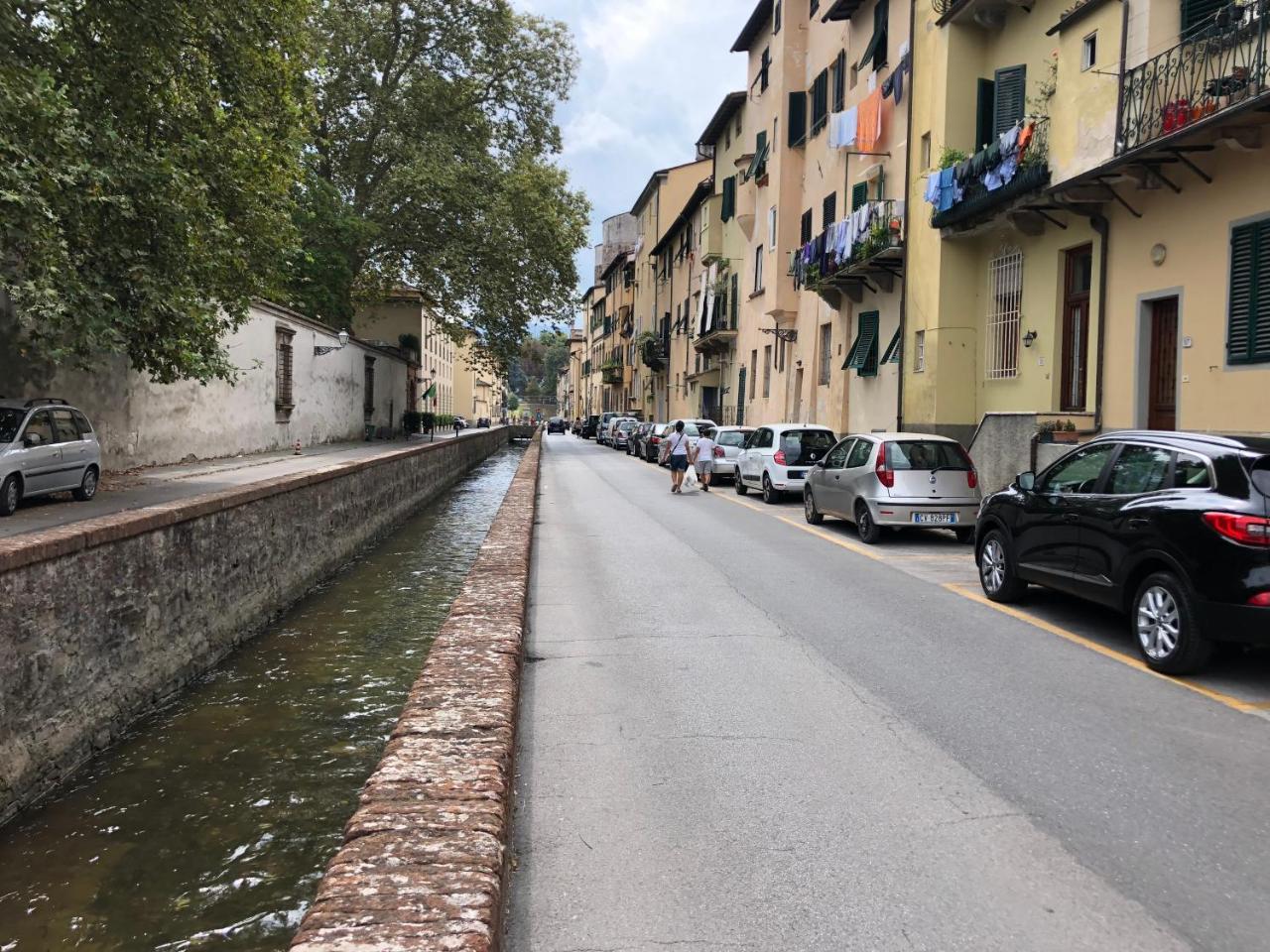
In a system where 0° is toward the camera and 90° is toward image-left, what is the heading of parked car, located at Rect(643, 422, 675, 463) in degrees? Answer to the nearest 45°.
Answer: approximately 135°

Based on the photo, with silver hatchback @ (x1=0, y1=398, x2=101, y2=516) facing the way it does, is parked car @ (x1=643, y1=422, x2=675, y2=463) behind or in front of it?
behind

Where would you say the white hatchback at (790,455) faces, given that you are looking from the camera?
facing away from the viewer and to the left of the viewer

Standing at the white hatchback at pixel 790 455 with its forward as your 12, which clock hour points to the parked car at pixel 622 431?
The parked car is roughly at 1 o'clock from the white hatchback.

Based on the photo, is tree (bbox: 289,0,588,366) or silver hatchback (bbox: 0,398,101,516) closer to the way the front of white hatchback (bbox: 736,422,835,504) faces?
the tree

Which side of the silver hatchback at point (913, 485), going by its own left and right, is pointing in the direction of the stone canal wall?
left

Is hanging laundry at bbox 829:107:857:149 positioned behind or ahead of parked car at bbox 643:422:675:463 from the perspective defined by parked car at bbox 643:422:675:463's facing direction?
behind

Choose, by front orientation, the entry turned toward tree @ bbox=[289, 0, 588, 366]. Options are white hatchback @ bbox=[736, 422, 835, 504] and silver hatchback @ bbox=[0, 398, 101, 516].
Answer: the white hatchback

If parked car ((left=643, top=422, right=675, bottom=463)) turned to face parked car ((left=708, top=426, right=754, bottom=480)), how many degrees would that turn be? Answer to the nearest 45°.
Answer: approximately 135° to its left

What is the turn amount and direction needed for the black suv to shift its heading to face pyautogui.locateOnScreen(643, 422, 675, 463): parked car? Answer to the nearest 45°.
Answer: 0° — it already faces it
